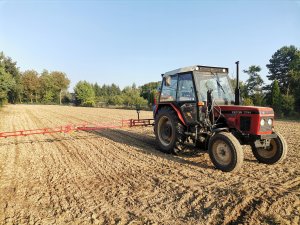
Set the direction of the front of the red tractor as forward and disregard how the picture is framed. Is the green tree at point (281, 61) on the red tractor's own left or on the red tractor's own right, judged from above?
on the red tractor's own left

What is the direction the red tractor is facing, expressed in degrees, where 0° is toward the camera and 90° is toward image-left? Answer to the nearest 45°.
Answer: approximately 315°

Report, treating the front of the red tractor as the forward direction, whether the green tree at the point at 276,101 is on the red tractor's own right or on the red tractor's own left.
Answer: on the red tractor's own left

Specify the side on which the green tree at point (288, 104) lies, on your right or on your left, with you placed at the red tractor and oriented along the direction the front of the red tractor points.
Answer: on your left
